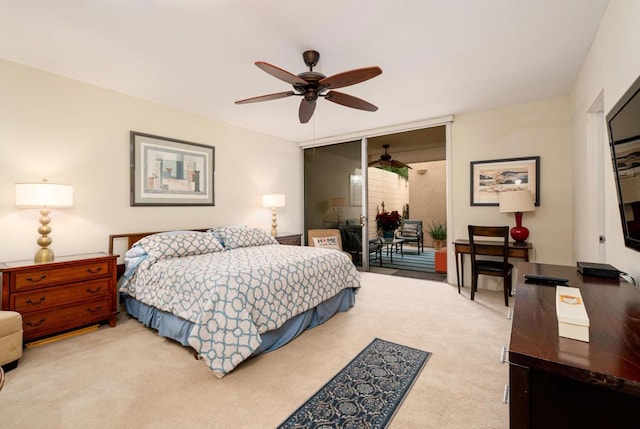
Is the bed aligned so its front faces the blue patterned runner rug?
yes

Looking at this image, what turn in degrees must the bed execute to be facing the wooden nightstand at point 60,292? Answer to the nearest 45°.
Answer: approximately 135° to its right

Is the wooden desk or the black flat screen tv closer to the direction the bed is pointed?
the black flat screen tv

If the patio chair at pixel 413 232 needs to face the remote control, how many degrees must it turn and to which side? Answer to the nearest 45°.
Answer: approximately 45° to its left

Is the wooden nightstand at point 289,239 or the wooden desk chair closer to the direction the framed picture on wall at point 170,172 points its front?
the wooden desk chair

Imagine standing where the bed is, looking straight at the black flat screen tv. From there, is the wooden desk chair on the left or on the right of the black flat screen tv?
left

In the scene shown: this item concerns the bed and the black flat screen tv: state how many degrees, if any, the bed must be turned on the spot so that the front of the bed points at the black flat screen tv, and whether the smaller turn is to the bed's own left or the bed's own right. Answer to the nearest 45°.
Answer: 0° — it already faces it

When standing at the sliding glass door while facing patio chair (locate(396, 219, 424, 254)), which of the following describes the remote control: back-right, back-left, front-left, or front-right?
back-right

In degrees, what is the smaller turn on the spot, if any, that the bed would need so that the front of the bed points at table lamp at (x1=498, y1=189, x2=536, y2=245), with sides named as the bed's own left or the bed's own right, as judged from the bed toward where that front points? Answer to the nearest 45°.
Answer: approximately 45° to the bed's own left

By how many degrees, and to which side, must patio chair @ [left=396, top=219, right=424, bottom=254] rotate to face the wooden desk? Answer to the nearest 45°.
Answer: approximately 45° to its left

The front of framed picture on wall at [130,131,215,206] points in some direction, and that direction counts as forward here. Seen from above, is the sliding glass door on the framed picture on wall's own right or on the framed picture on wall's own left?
on the framed picture on wall's own left

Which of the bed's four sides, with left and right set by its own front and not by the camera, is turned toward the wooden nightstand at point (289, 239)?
left
